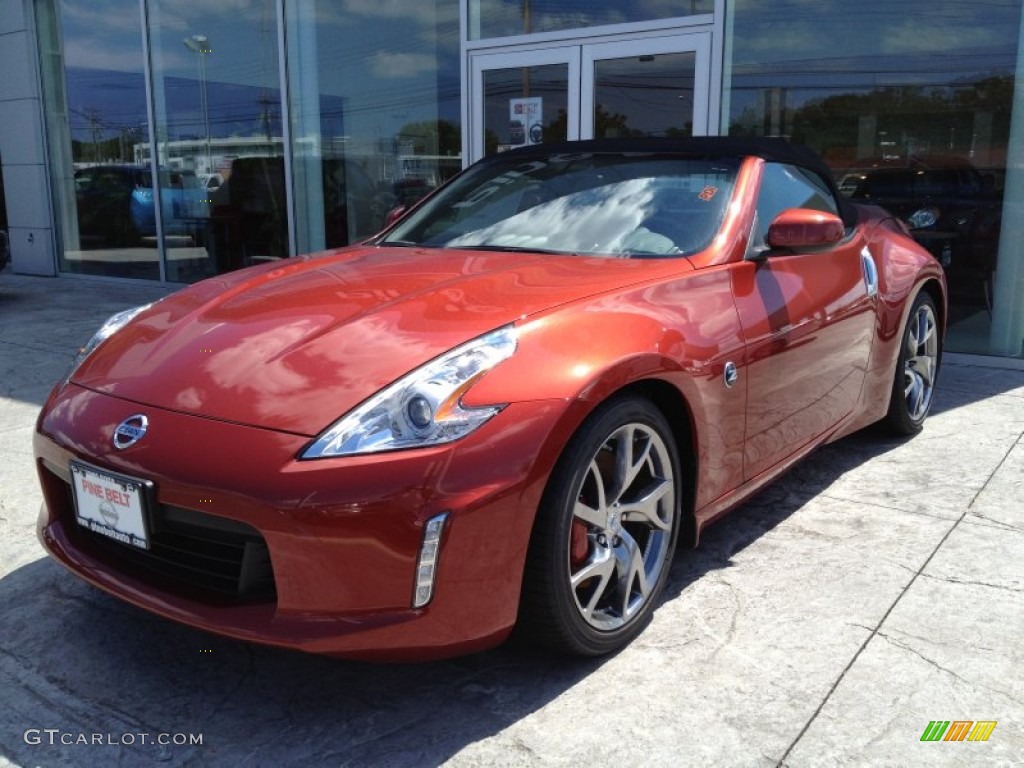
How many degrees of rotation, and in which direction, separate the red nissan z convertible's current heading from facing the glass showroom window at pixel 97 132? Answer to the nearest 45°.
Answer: approximately 90° to its right

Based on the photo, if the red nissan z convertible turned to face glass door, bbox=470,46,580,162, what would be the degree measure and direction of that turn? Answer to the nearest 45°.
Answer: approximately 135° to its right

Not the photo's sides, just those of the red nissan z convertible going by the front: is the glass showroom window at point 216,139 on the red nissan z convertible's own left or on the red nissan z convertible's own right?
on the red nissan z convertible's own right

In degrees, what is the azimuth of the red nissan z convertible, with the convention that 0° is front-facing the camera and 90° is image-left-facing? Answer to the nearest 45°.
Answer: approximately 45°

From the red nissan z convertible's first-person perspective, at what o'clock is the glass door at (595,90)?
The glass door is roughly at 5 o'clock from the red nissan z convertible.

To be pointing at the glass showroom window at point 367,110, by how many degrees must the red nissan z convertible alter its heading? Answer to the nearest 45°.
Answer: approximately 135° to its right

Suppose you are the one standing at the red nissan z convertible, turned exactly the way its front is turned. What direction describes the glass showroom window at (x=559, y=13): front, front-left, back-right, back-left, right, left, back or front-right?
back-right
